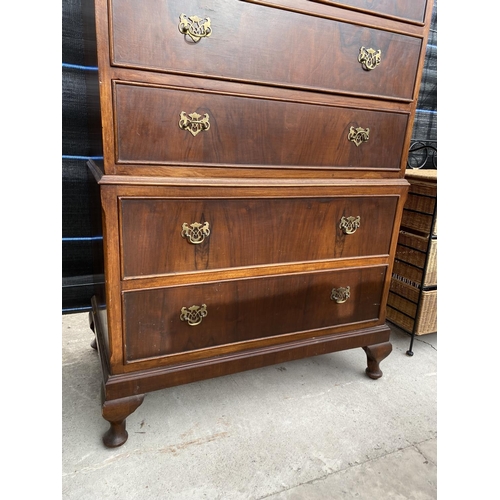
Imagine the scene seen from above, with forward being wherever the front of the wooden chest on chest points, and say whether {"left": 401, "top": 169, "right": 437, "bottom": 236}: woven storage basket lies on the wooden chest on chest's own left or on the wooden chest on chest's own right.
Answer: on the wooden chest on chest's own left

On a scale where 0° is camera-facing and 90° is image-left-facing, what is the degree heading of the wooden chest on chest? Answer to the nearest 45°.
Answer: approximately 315°

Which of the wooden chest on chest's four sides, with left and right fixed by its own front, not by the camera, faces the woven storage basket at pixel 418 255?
left

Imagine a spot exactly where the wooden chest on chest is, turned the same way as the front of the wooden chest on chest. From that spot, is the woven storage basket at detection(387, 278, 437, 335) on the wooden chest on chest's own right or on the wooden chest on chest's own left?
on the wooden chest on chest's own left
